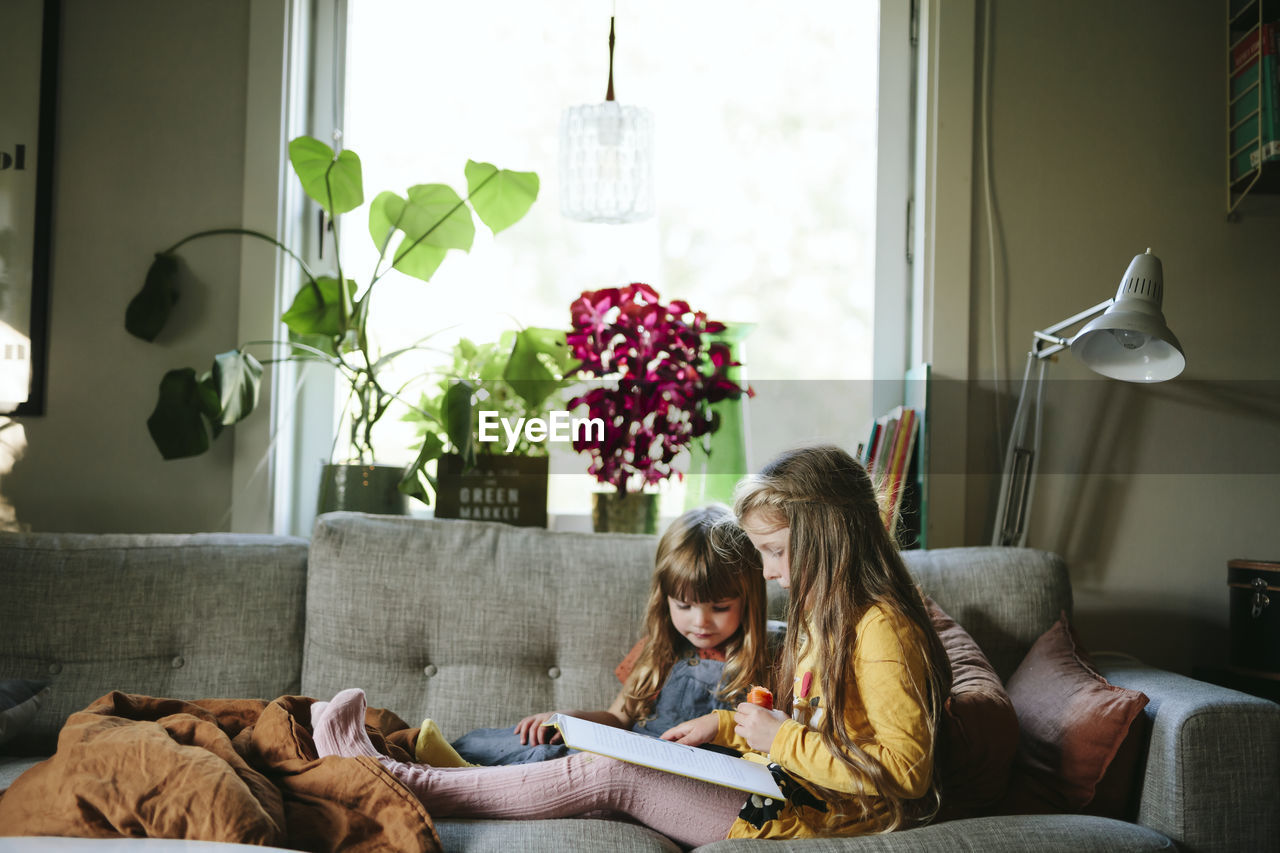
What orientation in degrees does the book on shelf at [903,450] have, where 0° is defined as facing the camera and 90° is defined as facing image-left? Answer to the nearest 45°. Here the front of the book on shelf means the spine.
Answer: approximately 0°

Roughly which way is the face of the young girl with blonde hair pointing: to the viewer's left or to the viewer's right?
to the viewer's left

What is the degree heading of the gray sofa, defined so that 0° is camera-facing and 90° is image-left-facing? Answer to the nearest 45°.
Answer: approximately 0°

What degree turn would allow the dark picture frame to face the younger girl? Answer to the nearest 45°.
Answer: approximately 45° to its left

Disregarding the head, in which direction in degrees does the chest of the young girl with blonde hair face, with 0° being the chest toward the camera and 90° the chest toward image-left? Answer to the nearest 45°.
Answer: approximately 90°
